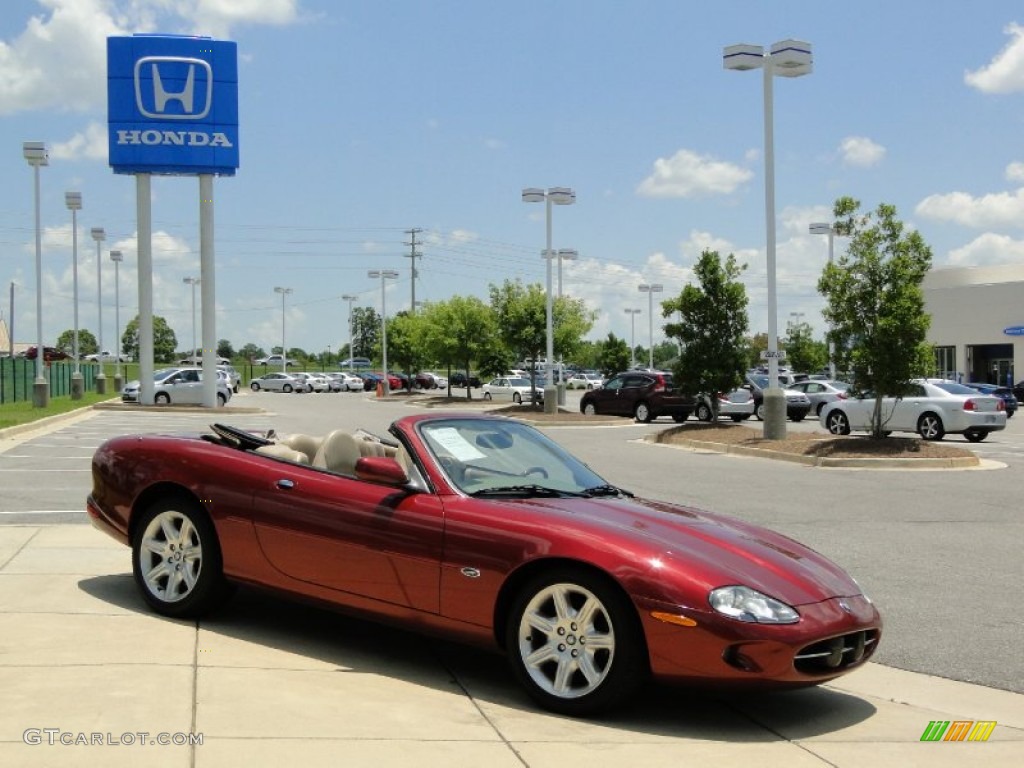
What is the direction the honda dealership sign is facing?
toward the camera

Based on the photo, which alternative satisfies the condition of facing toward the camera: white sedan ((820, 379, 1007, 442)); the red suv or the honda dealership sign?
the honda dealership sign

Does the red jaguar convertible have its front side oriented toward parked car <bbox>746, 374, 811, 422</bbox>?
no

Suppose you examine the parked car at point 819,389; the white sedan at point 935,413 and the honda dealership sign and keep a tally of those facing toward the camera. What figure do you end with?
1

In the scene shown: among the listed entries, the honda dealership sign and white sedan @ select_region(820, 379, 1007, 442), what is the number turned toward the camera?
1

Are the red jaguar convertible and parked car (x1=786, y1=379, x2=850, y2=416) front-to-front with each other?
no

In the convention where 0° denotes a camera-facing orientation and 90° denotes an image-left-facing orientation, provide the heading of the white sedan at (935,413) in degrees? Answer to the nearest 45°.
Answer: approximately 135°

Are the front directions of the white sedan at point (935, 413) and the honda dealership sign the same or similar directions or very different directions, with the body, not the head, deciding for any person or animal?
very different directions

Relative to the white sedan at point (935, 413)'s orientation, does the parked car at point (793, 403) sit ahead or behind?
ahead

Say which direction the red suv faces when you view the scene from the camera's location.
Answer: facing away from the viewer and to the left of the viewer

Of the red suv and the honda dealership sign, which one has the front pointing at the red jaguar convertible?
the honda dealership sign

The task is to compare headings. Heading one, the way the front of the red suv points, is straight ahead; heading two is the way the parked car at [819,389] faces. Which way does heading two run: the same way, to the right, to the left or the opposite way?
the same way

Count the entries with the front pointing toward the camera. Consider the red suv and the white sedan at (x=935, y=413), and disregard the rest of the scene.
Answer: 0

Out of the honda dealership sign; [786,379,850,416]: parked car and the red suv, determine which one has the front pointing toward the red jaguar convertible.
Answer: the honda dealership sign

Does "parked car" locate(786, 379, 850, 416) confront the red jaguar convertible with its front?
no

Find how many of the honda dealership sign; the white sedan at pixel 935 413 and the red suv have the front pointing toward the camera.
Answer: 1

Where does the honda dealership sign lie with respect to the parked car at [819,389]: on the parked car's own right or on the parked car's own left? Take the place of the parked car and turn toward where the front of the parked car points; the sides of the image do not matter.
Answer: on the parked car's own left
